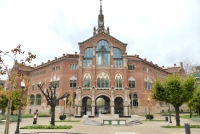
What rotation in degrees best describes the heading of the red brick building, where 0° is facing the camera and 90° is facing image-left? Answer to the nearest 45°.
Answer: approximately 0°

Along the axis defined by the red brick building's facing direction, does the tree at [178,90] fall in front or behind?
in front
